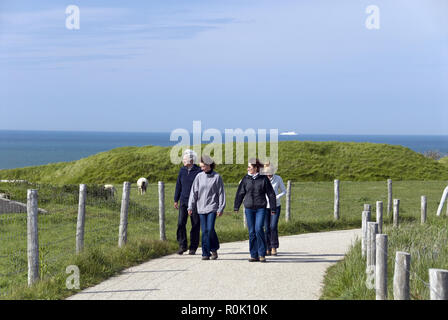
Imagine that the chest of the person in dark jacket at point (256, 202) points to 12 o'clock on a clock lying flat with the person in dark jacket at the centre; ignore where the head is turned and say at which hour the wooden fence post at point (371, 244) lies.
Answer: The wooden fence post is roughly at 11 o'clock from the person in dark jacket.

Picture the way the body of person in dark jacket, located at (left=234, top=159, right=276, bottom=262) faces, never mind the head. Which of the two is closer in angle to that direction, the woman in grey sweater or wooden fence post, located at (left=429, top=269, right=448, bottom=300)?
the wooden fence post

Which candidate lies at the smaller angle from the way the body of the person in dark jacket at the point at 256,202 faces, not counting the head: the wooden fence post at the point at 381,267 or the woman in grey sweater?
the wooden fence post

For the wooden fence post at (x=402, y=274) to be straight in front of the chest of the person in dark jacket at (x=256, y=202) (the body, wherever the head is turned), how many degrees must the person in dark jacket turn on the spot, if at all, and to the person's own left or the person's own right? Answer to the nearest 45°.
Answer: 0° — they already face it

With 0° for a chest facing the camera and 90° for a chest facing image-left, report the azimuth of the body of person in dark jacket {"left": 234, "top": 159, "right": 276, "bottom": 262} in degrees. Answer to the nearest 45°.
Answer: approximately 0°

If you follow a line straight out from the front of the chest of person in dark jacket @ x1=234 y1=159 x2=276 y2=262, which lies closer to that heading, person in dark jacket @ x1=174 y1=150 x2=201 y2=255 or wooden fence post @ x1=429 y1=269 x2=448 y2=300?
the wooden fence post

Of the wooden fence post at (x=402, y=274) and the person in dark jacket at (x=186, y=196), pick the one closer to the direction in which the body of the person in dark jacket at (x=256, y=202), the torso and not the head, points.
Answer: the wooden fence post

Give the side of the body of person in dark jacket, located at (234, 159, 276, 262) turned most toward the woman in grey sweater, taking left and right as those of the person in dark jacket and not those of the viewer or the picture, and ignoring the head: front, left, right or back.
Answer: right
